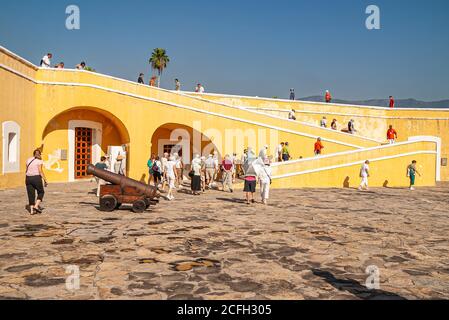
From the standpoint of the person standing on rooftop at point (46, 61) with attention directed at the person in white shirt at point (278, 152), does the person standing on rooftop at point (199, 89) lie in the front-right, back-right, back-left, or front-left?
front-left

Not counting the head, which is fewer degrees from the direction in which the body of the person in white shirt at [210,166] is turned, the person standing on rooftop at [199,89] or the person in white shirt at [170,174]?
the person standing on rooftop

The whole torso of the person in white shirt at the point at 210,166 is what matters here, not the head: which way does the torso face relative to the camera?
away from the camera

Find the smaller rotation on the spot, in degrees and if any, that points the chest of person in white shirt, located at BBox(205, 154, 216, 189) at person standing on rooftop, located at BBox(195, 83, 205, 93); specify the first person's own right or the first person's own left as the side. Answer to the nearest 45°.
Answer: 0° — they already face them

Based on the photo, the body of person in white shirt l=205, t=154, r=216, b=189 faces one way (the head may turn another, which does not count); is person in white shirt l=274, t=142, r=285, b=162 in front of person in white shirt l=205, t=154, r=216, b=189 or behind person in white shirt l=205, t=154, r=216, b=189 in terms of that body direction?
in front

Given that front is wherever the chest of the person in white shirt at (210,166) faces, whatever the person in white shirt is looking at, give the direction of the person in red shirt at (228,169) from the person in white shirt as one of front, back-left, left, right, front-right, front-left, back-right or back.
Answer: right

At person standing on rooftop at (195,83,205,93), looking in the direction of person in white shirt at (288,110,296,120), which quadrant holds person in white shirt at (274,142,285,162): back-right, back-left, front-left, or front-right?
front-right

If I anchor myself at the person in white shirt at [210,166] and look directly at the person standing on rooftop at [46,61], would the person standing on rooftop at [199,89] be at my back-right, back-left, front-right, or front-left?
front-right

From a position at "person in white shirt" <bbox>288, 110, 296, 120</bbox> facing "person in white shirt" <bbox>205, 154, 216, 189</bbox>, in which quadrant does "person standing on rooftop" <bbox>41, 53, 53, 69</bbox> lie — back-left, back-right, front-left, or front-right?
front-right

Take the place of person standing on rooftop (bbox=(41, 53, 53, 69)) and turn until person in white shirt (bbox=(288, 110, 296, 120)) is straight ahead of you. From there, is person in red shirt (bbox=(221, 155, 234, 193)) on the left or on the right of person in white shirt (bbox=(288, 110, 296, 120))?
right

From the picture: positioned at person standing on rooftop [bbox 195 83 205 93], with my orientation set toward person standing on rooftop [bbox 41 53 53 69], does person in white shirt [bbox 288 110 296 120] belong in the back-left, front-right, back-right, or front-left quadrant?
back-left

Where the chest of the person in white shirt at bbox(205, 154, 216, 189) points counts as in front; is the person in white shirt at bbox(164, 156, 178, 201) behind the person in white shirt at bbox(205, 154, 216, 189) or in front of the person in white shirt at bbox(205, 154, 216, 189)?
behind
